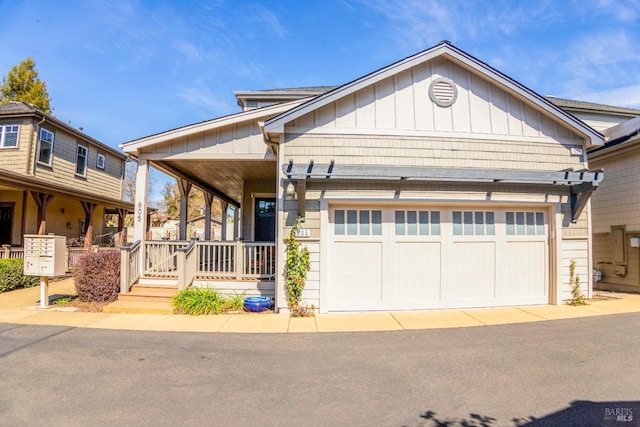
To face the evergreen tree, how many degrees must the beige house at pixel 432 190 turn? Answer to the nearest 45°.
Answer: approximately 135° to its right

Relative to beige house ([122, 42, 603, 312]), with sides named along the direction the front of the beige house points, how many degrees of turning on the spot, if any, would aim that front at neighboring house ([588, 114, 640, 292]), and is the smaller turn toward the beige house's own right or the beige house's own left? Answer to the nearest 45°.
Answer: approximately 135° to the beige house's own left

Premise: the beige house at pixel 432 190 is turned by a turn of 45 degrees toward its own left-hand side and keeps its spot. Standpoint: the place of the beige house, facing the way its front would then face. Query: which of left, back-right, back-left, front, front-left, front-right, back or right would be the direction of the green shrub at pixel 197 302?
back-right

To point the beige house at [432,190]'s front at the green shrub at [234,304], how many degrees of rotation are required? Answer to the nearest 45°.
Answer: approximately 90° to its right

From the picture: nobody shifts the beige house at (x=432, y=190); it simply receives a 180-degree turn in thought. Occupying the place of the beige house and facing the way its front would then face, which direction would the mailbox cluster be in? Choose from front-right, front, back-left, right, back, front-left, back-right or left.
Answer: left

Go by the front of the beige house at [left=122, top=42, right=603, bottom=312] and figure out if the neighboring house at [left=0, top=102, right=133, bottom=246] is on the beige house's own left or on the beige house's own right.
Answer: on the beige house's own right

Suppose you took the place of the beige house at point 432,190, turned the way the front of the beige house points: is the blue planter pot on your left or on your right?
on your right

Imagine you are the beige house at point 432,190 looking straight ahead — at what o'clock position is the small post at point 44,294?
The small post is roughly at 3 o'clock from the beige house.

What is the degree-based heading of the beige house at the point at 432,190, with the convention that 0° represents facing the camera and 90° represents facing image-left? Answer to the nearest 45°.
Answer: approximately 0°
